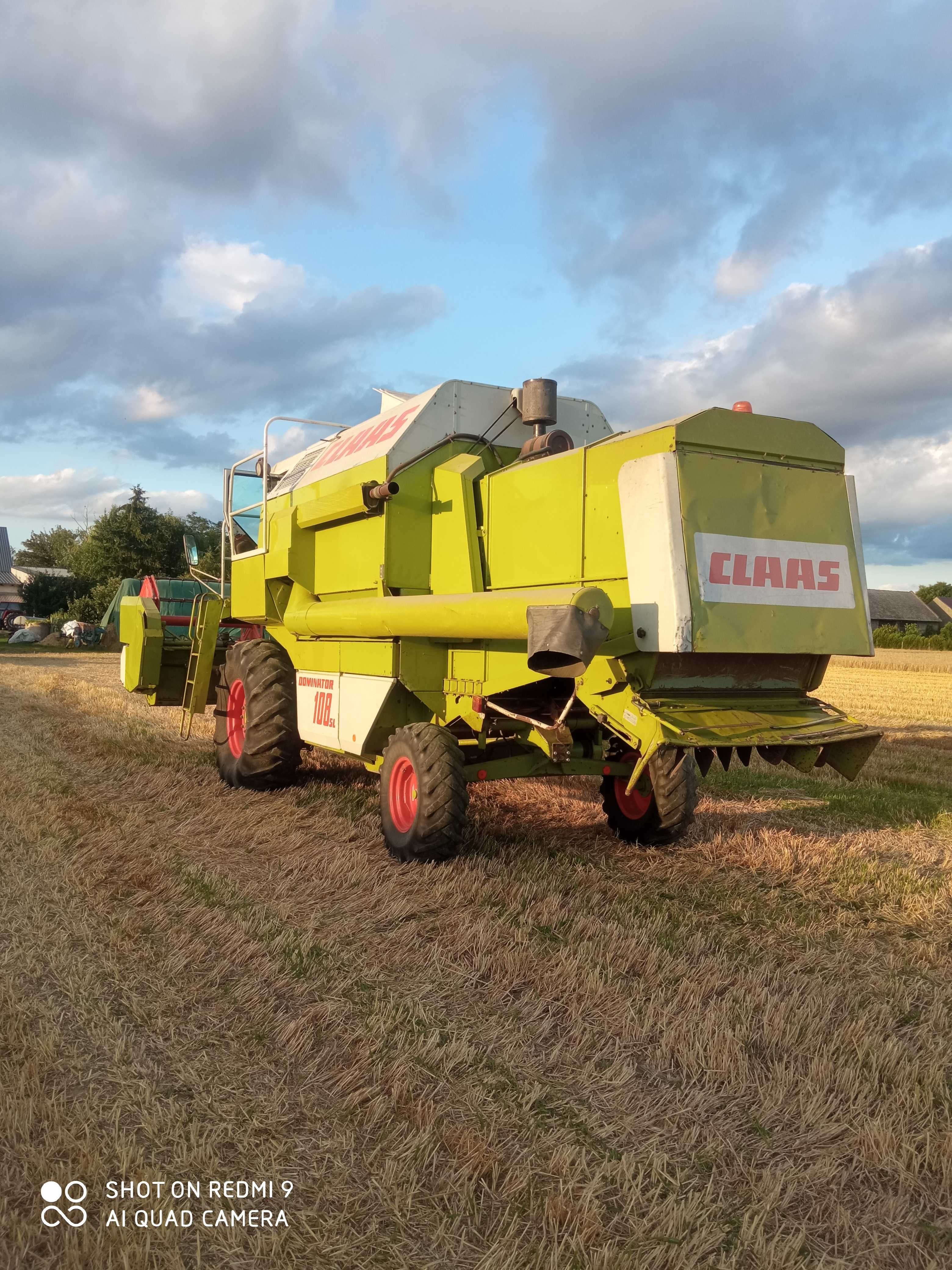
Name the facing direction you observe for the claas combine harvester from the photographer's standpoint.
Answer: facing away from the viewer and to the left of the viewer

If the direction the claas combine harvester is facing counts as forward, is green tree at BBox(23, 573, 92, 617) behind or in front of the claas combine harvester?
in front

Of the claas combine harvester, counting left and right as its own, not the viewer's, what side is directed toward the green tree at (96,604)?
front

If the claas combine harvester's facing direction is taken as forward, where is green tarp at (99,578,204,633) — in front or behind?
in front

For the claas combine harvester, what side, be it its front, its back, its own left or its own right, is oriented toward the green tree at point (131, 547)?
front
